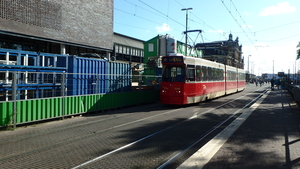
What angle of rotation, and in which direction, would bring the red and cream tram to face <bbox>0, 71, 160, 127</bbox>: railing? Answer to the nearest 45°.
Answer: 0° — it already faces it

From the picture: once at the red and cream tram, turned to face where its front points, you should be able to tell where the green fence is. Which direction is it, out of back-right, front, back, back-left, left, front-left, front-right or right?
front

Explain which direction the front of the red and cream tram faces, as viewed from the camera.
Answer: facing the viewer and to the left of the viewer
